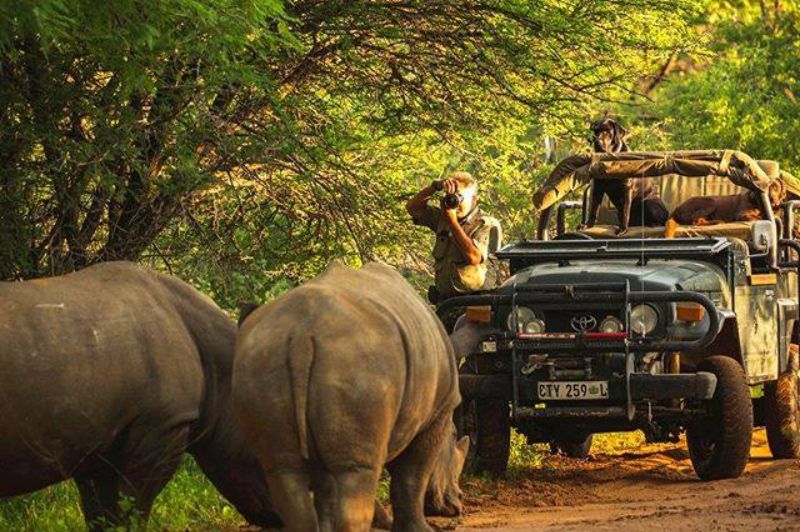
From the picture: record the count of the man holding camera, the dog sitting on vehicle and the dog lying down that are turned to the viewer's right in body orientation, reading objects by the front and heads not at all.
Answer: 1

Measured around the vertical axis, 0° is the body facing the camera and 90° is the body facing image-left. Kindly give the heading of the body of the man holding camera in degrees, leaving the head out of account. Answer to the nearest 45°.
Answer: approximately 45°

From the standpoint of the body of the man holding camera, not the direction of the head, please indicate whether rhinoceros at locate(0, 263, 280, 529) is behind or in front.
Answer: in front

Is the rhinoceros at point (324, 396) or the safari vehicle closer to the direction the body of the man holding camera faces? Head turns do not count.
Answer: the rhinoceros

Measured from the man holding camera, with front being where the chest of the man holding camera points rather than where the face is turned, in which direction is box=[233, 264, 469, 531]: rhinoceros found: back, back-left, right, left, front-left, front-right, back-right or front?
front-left

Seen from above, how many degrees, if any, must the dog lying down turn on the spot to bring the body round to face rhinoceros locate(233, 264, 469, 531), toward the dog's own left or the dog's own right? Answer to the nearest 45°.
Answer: approximately 90° to the dog's own right

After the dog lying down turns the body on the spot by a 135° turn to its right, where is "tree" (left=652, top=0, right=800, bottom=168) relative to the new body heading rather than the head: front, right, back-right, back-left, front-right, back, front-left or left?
back-right

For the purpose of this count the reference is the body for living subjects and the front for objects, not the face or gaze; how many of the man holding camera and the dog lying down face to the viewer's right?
1

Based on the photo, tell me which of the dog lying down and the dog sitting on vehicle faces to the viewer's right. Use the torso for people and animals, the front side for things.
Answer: the dog lying down

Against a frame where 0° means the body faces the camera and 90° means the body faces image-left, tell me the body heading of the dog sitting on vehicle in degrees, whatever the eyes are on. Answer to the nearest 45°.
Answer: approximately 45°

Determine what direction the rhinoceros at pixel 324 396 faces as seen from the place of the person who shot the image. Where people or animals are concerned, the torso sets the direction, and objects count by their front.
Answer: facing away from the viewer and to the right of the viewer

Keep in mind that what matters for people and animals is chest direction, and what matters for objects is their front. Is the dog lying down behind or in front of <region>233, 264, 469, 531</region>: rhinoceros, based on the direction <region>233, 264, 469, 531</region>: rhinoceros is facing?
in front

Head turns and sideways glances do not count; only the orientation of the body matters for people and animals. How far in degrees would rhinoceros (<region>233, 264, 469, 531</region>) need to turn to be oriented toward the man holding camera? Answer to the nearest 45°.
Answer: approximately 45° to its left

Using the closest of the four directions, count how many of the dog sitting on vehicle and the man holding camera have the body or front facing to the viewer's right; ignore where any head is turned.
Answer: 0

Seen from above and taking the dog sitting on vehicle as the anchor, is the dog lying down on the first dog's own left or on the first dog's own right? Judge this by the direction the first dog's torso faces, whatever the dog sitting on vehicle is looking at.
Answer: on the first dog's own left

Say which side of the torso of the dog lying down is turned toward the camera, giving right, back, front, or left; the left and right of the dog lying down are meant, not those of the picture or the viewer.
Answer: right

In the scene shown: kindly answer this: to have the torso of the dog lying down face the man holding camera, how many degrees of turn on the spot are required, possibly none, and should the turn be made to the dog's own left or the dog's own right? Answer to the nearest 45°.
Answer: approximately 135° to the dog's own right
